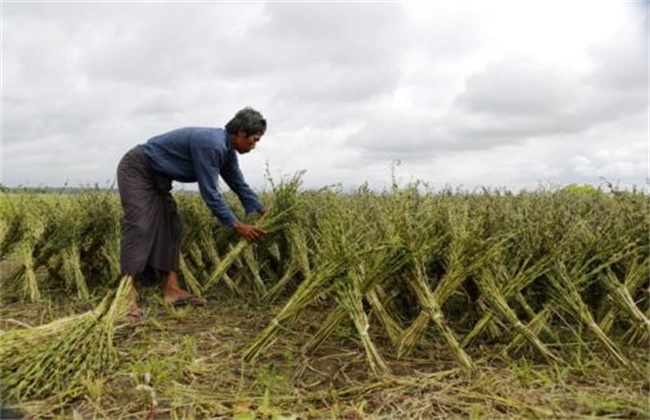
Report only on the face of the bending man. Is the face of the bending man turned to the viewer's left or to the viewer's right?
to the viewer's right

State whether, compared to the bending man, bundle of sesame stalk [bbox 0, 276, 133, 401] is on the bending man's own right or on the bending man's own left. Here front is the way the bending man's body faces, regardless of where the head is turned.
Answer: on the bending man's own right

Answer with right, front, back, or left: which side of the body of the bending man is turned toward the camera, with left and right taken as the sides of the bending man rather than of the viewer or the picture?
right
